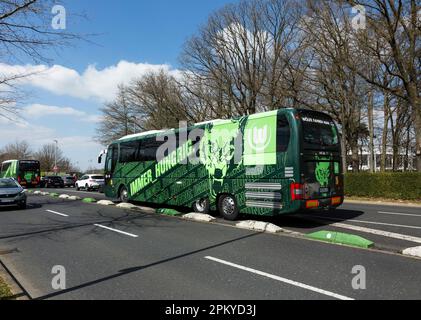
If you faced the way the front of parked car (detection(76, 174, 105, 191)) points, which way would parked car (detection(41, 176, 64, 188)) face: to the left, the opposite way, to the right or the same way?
the same way

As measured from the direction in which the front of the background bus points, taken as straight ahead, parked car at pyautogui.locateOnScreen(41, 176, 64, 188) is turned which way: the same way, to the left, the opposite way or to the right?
the same way

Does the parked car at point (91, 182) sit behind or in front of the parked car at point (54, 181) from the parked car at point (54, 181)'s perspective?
behind

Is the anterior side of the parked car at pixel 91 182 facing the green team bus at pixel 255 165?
no

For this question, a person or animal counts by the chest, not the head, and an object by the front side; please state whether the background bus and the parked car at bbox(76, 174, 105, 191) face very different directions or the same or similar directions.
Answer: same or similar directions
